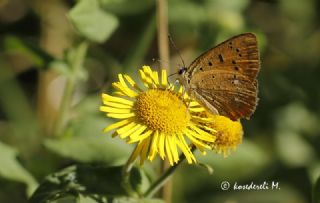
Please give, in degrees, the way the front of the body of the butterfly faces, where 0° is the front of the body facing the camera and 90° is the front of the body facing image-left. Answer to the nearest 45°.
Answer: approximately 90°

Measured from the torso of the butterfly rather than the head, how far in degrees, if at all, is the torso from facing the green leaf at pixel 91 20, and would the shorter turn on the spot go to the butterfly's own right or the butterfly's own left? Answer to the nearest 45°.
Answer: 0° — it already faces it

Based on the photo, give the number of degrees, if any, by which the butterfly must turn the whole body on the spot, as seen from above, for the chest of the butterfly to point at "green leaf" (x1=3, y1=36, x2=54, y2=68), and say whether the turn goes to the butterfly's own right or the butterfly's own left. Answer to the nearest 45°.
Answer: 0° — it already faces it
